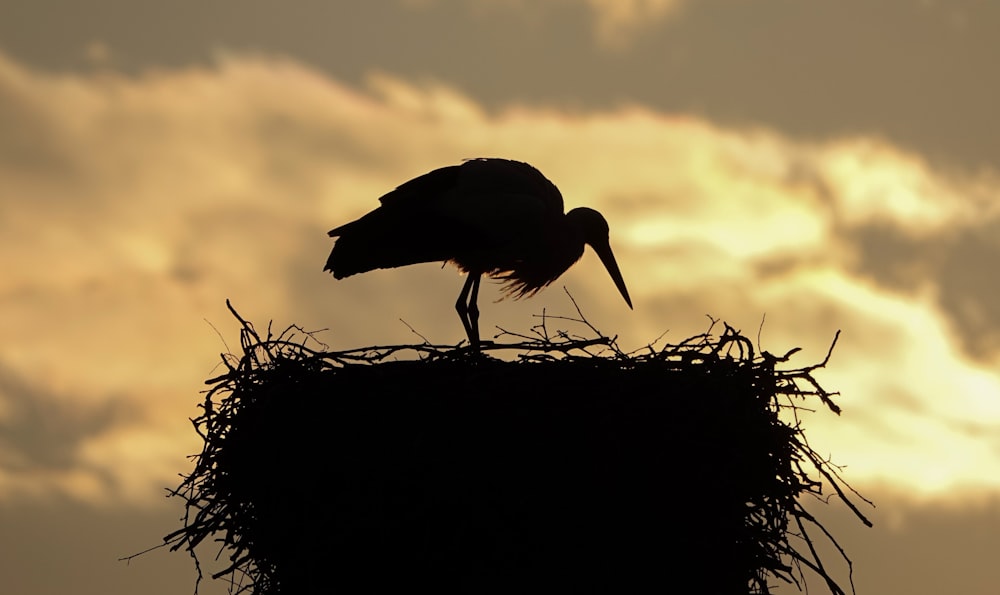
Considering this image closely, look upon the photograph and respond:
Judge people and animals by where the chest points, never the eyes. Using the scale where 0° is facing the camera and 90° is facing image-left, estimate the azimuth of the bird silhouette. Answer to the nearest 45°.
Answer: approximately 270°
